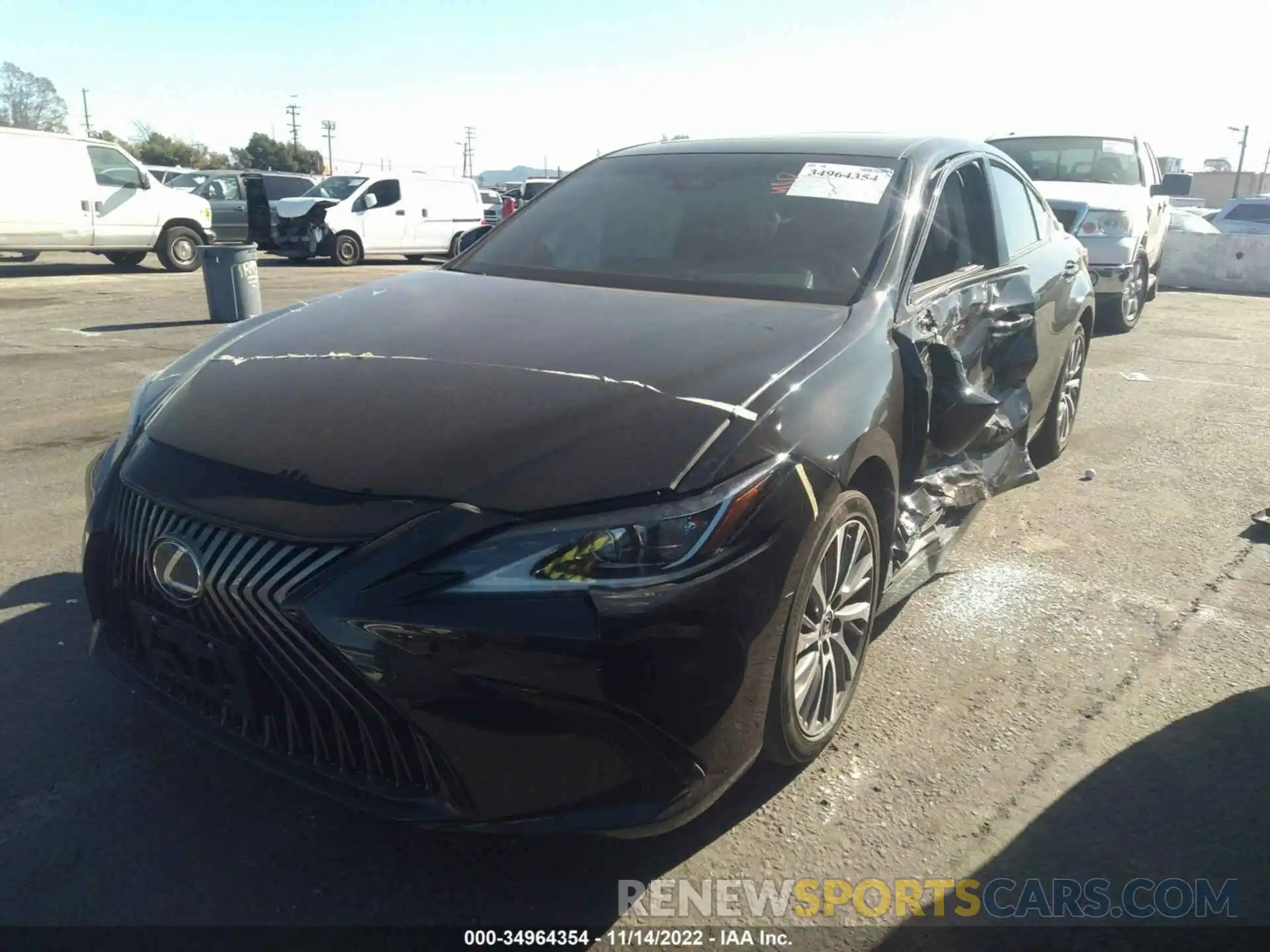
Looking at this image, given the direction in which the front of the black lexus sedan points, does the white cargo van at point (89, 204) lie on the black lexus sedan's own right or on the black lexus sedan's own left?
on the black lexus sedan's own right

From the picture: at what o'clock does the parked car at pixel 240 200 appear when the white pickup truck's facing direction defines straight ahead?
The parked car is roughly at 2 o'clock from the white pickup truck.

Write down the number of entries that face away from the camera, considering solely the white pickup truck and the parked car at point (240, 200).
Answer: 0

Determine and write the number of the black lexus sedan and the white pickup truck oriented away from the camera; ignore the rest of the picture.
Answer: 0

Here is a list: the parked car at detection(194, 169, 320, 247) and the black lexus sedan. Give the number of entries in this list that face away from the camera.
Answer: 0

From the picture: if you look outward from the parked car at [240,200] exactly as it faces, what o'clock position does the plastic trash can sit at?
The plastic trash can is roughly at 9 o'clock from the parked car.

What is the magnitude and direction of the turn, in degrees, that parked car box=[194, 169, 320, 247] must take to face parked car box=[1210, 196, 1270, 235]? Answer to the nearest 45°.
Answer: approximately 180°

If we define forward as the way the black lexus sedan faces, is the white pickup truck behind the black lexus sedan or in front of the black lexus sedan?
behind

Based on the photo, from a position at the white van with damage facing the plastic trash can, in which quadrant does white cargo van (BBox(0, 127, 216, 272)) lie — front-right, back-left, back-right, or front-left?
front-right

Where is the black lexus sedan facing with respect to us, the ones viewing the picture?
facing the viewer and to the left of the viewer

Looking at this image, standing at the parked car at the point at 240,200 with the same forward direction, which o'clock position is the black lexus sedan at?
The black lexus sedan is roughly at 9 o'clock from the parked car.

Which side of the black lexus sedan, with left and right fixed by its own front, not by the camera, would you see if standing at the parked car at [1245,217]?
back

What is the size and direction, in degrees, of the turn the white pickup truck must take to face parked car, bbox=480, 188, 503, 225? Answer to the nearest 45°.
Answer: approximately 90° to its right

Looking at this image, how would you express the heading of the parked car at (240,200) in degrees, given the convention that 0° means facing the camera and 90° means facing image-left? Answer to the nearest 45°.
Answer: approximately 90°

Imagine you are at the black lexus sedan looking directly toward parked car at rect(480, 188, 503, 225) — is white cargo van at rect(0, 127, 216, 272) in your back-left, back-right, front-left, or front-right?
front-left

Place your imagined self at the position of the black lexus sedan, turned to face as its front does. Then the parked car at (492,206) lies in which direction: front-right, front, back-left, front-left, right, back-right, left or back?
back-right
